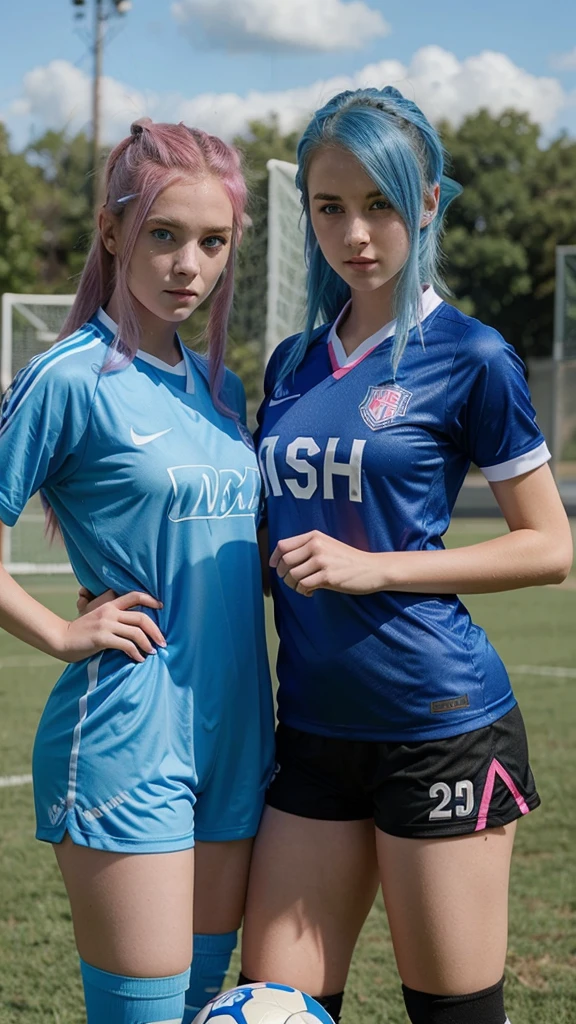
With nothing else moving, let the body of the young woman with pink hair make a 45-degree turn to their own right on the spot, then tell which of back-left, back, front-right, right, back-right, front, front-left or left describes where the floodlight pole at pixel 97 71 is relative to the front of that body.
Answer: back

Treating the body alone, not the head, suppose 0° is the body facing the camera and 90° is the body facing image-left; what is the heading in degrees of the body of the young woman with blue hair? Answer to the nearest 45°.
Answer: approximately 45°

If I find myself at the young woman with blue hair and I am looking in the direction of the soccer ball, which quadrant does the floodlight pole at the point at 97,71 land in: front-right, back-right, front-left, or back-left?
back-right

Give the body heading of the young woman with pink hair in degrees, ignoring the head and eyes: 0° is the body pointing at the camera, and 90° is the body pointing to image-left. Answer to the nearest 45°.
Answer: approximately 315°

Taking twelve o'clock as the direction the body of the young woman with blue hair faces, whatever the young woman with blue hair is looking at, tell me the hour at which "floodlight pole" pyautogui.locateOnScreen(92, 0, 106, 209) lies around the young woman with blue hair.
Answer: The floodlight pole is roughly at 4 o'clock from the young woman with blue hair.
